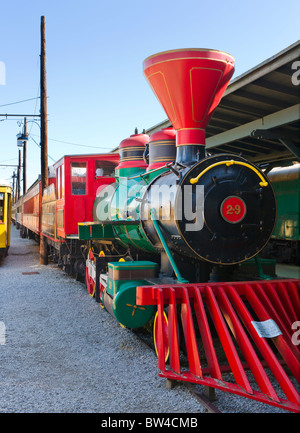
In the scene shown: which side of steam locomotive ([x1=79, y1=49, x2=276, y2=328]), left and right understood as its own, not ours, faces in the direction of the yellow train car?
back

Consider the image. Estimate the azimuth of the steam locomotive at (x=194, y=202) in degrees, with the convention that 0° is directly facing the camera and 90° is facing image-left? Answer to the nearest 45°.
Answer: approximately 315°

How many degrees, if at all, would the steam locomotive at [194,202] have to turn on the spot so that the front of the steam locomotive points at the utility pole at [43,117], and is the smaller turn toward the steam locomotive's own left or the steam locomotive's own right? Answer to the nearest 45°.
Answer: approximately 180°
